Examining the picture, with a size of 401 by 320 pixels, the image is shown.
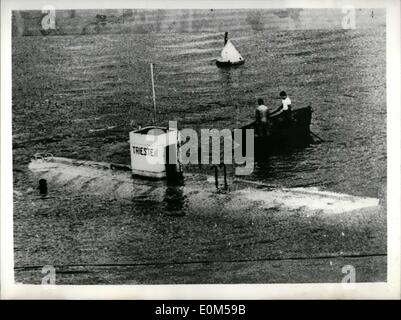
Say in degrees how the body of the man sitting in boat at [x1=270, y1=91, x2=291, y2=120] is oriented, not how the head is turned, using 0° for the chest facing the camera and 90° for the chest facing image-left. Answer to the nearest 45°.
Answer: approximately 90°
